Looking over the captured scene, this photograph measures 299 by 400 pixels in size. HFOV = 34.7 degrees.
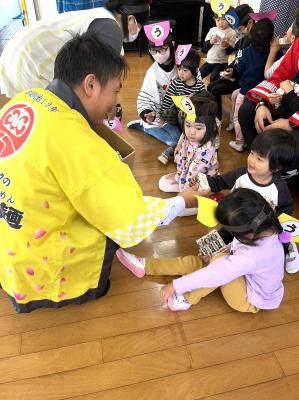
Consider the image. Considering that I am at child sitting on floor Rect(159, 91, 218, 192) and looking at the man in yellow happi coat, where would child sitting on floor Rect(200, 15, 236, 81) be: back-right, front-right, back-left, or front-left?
back-right

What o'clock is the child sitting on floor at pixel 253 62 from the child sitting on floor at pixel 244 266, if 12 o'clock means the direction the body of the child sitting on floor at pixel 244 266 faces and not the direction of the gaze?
the child sitting on floor at pixel 253 62 is roughly at 3 o'clock from the child sitting on floor at pixel 244 266.

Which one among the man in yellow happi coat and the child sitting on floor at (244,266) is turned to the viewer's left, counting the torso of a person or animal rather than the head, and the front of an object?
the child sitting on floor

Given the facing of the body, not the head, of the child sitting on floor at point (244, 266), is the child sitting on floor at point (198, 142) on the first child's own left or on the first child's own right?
on the first child's own right

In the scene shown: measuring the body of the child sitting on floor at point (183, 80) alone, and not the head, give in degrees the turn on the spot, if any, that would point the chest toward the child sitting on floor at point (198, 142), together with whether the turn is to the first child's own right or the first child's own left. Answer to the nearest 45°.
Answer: approximately 45° to the first child's own left

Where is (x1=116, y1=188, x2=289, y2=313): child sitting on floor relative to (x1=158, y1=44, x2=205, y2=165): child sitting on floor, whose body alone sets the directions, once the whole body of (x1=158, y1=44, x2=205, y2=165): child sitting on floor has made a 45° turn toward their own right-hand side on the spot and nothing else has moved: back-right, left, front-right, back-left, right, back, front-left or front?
left

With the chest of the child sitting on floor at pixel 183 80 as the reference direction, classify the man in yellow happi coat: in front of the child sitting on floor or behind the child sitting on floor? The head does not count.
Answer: in front

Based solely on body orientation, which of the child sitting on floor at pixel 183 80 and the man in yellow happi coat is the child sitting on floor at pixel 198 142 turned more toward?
the man in yellow happi coat

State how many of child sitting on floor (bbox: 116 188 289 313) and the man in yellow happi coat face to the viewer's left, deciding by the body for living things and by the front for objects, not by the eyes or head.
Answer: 1

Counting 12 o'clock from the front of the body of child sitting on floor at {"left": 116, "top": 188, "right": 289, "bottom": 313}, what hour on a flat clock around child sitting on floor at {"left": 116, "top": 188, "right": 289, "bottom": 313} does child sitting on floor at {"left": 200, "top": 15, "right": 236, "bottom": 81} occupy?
child sitting on floor at {"left": 200, "top": 15, "right": 236, "bottom": 81} is roughly at 3 o'clock from child sitting on floor at {"left": 116, "top": 188, "right": 289, "bottom": 313}.

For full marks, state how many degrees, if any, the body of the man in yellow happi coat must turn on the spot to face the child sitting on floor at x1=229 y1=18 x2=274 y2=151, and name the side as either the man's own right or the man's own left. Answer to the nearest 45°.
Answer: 0° — they already face them

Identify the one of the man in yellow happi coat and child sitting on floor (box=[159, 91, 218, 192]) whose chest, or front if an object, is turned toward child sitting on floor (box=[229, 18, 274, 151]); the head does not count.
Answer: the man in yellow happi coat

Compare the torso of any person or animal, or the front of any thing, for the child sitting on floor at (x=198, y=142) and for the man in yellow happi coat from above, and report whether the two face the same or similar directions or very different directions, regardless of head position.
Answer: very different directions

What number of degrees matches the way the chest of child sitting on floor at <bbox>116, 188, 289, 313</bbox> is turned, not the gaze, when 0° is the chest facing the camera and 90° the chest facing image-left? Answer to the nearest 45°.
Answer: approximately 90°

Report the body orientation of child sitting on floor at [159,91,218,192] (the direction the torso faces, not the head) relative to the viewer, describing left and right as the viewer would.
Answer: facing the viewer and to the left of the viewer

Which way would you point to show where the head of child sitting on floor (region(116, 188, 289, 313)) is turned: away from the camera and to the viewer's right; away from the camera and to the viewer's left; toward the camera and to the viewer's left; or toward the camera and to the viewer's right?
away from the camera and to the viewer's left

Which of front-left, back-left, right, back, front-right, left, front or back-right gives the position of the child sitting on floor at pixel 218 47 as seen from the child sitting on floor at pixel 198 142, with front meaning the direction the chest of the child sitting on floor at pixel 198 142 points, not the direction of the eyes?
back-right

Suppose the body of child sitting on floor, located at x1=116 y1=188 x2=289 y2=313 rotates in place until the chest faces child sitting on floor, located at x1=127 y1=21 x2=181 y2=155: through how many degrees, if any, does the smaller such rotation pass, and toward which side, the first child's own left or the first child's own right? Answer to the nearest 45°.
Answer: approximately 90° to the first child's own right
